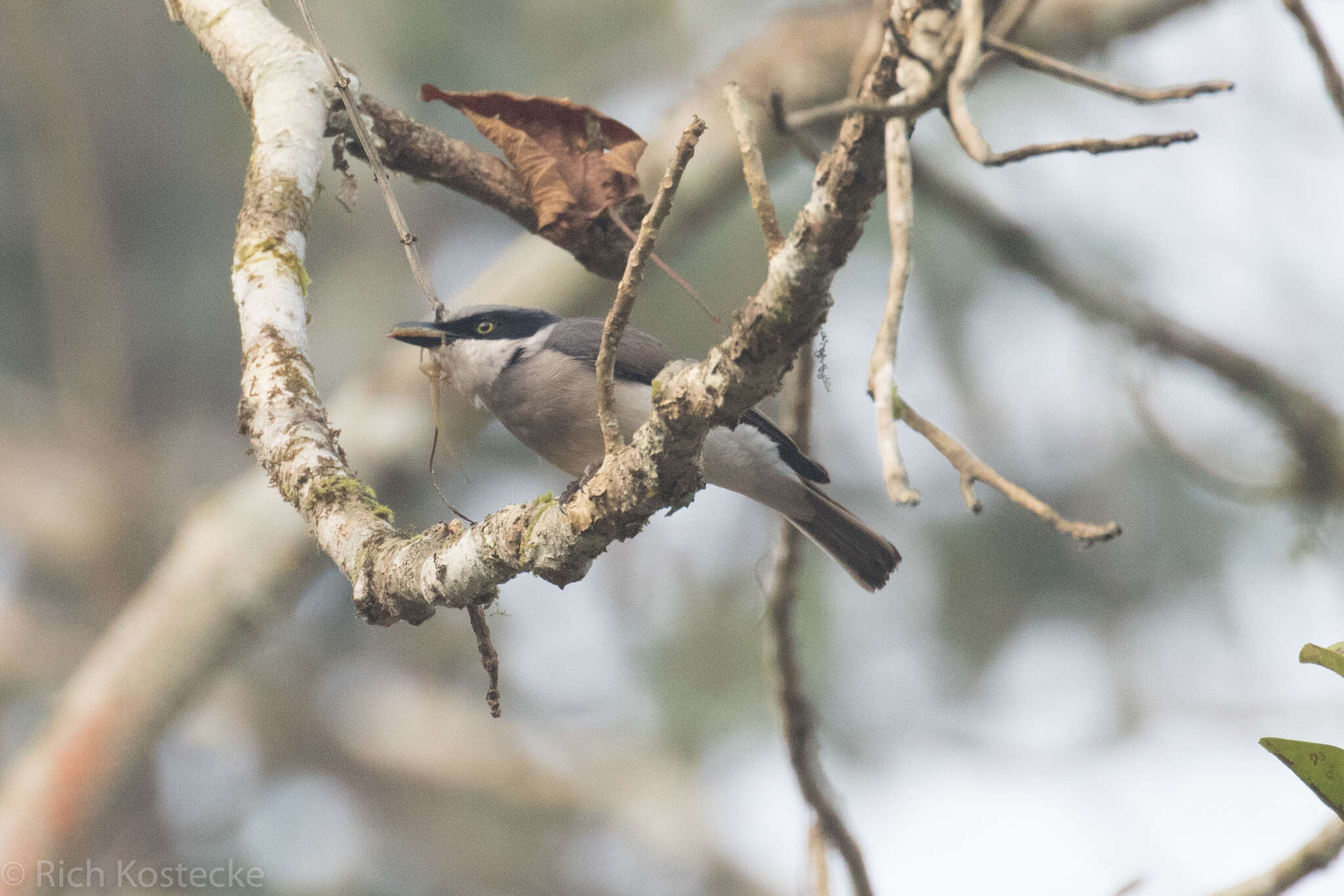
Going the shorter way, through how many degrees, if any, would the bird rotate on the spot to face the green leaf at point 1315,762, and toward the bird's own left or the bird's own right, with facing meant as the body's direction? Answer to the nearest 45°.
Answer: approximately 135° to the bird's own left

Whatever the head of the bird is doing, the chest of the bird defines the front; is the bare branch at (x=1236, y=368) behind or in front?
behind

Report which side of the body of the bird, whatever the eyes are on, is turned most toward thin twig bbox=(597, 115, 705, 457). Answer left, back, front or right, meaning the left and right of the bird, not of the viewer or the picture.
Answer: left

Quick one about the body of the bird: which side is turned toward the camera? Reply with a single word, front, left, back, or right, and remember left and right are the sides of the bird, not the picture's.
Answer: left
